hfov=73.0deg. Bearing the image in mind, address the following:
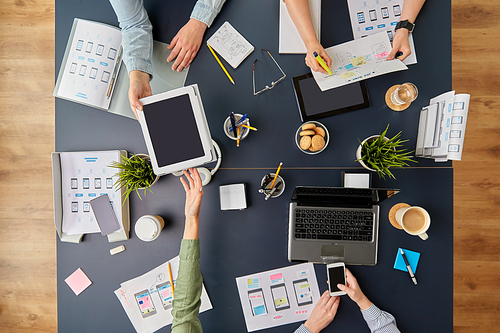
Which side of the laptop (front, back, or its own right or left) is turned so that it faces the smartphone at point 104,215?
right

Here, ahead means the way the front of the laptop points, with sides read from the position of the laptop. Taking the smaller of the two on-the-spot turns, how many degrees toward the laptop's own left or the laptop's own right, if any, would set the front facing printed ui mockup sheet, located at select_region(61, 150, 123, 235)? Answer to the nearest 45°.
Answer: approximately 90° to the laptop's own right

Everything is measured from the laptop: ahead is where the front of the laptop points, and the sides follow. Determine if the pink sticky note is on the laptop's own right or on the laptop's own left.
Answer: on the laptop's own right

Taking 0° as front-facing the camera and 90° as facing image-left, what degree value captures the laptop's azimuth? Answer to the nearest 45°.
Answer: approximately 0°

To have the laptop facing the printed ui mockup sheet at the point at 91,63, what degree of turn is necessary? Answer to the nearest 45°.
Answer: approximately 90° to its right
